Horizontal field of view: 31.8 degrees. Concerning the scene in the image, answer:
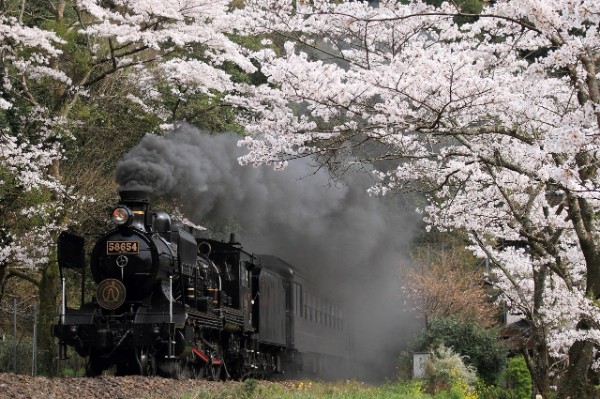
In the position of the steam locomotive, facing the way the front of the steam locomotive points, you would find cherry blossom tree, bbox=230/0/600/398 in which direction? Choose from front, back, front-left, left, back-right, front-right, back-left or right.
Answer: left

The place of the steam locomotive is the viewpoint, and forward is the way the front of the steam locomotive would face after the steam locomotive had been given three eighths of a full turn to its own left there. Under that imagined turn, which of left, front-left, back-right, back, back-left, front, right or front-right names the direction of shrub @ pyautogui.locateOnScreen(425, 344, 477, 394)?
front-left

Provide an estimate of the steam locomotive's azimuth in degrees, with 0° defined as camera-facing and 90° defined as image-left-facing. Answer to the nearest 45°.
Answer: approximately 45°

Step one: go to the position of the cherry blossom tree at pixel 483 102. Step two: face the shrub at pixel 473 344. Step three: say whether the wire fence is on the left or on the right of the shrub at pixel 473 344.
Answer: left

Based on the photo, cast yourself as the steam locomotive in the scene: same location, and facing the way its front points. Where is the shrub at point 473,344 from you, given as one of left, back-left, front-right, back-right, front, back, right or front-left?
back
